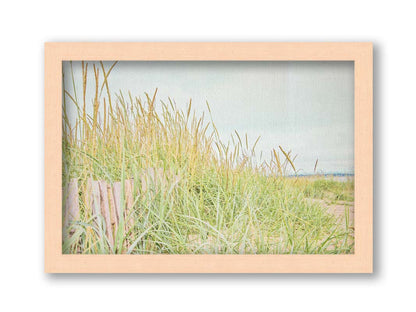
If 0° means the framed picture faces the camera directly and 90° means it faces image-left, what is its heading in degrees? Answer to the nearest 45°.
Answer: approximately 0°
